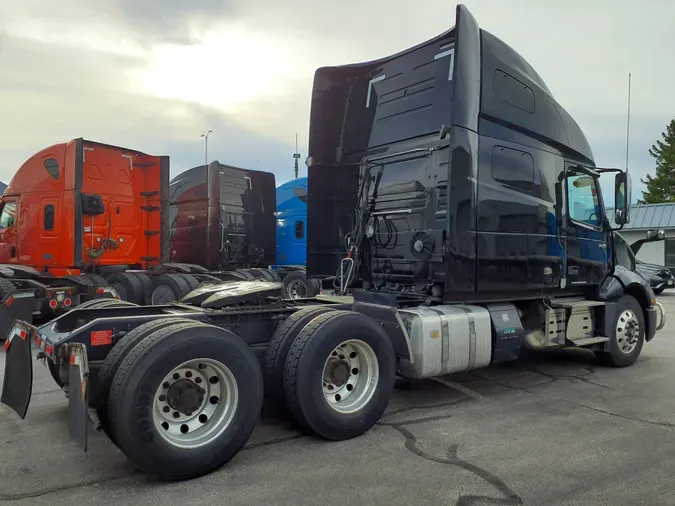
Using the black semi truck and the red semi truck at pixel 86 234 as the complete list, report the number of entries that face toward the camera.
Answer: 0

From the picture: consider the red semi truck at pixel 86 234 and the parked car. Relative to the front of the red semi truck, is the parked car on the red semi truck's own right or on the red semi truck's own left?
on the red semi truck's own right

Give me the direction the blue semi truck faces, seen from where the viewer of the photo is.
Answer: facing away from the viewer and to the left of the viewer

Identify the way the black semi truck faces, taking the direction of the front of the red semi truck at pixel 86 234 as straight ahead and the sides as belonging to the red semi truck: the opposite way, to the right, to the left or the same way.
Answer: to the right

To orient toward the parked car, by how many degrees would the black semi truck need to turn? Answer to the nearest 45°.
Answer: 0° — it already faces it

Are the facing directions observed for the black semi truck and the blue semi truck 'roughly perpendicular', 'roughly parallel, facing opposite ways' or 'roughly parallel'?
roughly perpendicular

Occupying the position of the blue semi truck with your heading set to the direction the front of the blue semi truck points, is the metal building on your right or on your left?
on your right

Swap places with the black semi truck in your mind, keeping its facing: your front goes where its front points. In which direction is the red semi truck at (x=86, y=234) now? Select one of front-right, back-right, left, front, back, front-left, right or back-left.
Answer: left

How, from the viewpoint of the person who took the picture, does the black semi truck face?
facing away from the viewer and to the right of the viewer

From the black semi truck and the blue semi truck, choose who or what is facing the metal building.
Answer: the black semi truck

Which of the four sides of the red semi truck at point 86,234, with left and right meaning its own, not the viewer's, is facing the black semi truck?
back

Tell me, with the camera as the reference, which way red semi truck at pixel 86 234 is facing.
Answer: facing away from the viewer and to the left of the viewer

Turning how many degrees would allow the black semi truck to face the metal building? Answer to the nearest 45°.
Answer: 0° — it already faces it
